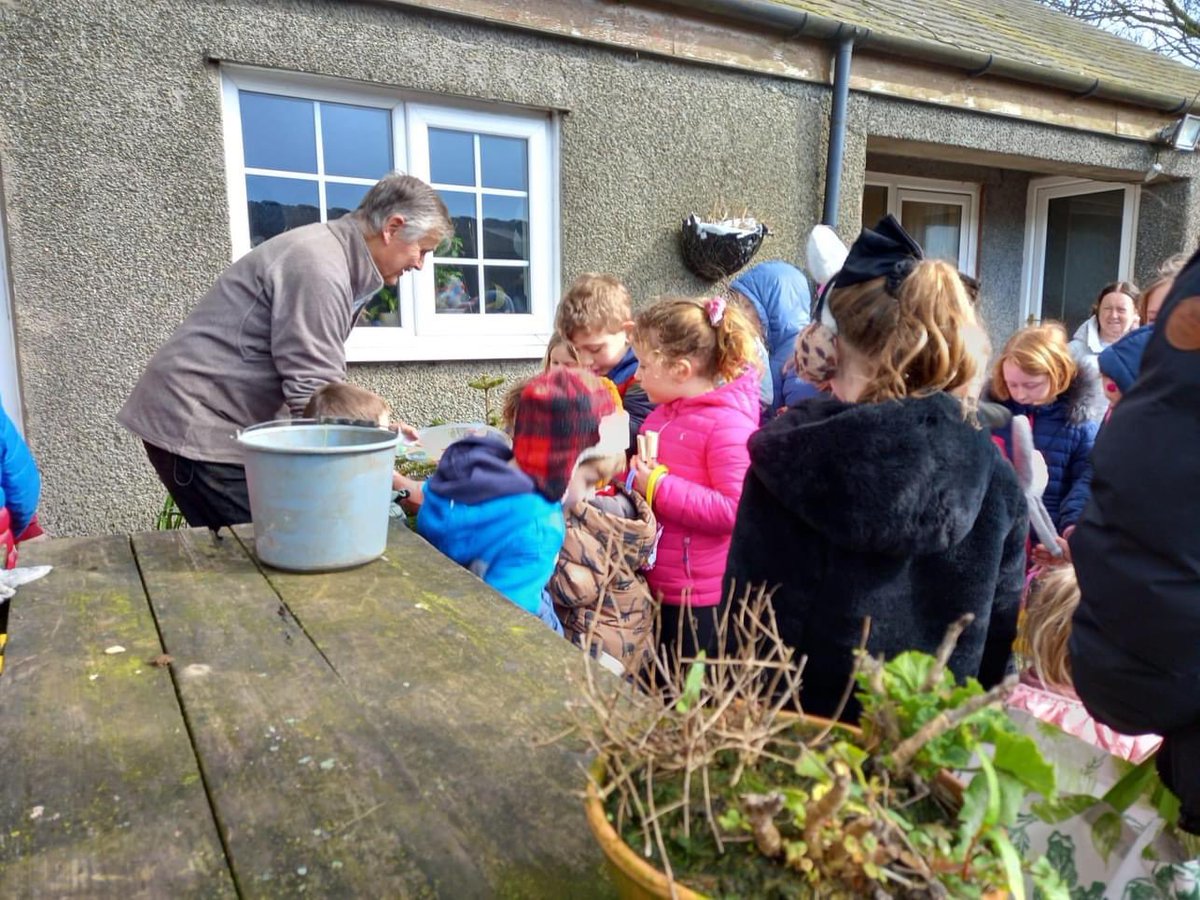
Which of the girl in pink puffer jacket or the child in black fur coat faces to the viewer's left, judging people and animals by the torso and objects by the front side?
the girl in pink puffer jacket

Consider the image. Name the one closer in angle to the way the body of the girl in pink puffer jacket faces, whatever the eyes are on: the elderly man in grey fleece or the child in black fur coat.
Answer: the elderly man in grey fleece

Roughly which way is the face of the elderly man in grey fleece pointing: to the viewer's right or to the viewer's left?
to the viewer's right

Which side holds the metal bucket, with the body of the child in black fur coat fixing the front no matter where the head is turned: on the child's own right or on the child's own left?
on the child's own left

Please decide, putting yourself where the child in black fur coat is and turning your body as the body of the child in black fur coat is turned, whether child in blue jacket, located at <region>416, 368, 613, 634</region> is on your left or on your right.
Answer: on your left

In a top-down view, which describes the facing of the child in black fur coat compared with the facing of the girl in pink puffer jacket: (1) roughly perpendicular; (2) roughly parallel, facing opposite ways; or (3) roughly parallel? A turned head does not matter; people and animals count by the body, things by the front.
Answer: roughly perpendicular

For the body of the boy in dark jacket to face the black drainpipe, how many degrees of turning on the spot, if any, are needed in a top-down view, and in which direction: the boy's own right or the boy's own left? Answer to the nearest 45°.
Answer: approximately 180°

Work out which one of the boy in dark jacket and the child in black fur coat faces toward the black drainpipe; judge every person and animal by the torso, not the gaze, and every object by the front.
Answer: the child in black fur coat

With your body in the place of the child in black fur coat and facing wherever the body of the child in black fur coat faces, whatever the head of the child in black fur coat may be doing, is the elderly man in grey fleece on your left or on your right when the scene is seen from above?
on your left

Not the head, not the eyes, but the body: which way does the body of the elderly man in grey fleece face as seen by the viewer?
to the viewer's right

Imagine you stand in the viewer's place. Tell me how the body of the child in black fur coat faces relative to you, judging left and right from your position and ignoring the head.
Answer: facing away from the viewer
